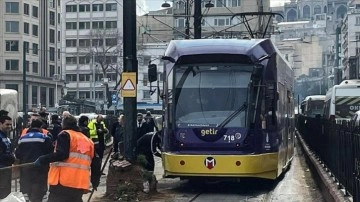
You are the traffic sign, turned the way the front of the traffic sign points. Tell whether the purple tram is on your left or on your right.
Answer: on your left

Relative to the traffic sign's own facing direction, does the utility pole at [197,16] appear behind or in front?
behind

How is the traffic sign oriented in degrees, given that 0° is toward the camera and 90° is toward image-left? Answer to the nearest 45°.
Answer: approximately 0°

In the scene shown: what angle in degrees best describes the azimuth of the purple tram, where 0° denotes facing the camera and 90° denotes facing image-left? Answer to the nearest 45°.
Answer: approximately 0°
